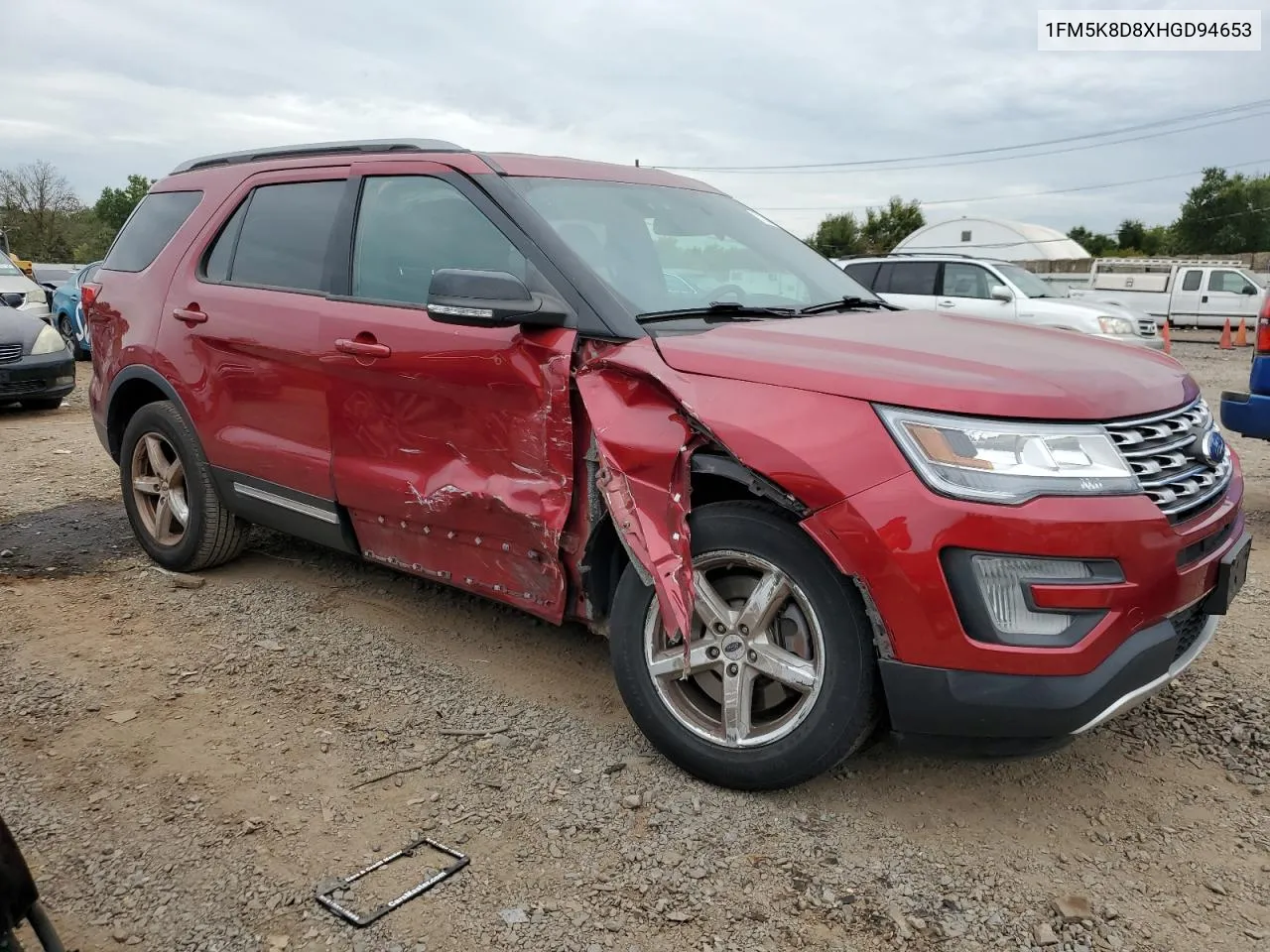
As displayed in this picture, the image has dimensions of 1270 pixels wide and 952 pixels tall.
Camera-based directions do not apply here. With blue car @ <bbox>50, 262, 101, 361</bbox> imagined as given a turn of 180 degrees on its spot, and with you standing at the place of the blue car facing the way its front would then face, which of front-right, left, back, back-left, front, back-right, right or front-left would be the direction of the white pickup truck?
front-right

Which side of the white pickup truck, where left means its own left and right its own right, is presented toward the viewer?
right

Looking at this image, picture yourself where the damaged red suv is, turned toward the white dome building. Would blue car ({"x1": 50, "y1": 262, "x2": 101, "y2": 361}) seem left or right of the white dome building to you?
left

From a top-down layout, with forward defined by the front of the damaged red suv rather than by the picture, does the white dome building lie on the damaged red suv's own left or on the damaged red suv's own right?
on the damaged red suv's own left

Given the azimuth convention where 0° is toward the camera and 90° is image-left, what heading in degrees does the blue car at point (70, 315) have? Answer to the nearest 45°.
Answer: approximately 45°

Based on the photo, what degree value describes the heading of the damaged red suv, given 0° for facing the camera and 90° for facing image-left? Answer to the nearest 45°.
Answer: approximately 315°

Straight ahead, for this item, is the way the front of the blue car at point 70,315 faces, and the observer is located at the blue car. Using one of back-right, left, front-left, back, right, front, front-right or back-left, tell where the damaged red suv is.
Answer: front-left

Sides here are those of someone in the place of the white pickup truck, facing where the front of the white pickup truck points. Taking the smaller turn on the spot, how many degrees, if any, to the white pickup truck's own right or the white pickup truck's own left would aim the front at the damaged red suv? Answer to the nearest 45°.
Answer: approximately 90° to the white pickup truck's own right

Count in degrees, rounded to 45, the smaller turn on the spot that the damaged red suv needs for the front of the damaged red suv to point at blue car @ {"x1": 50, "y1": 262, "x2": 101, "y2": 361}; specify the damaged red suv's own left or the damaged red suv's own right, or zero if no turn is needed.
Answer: approximately 180°
